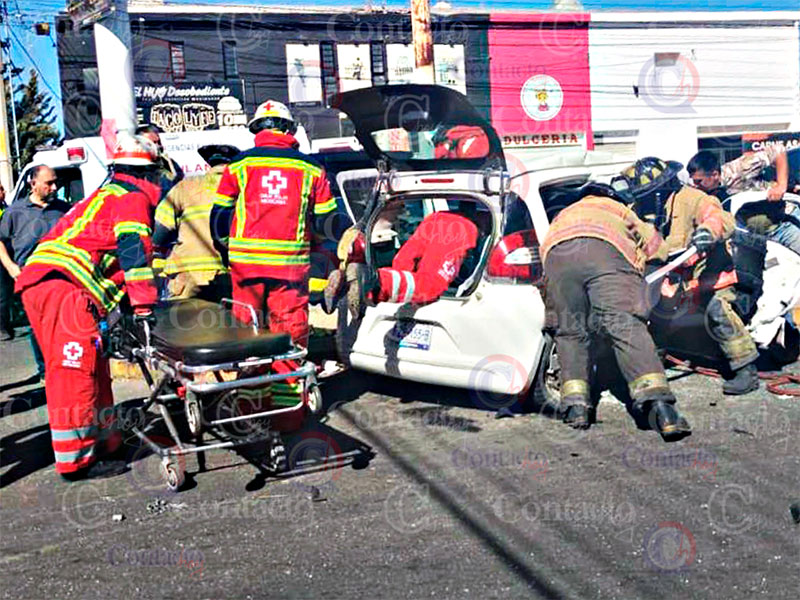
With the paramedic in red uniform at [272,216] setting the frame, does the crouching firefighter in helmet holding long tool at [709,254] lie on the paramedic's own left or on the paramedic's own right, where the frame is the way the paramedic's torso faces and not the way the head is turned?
on the paramedic's own right

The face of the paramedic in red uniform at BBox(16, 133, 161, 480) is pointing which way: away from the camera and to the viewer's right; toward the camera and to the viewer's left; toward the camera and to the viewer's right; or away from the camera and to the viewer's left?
away from the camera and to the viewer's right

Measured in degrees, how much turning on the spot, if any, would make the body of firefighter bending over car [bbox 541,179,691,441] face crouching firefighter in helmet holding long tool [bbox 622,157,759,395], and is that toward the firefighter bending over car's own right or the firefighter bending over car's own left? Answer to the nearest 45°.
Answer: approximately 45° to the firefighter bending over car's own right

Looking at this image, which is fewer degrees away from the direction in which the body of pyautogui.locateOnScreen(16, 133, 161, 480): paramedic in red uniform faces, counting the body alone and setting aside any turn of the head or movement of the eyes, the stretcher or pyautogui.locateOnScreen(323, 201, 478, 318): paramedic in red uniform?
the paramedic in red uniform

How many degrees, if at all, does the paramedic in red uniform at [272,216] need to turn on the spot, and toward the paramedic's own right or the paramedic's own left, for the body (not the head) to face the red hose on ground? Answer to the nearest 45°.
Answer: approximately 90° to the paramedic's own right

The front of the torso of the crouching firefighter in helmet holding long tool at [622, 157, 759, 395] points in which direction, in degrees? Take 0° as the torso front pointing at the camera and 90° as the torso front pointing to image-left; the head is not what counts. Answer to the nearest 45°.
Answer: approximately 90°

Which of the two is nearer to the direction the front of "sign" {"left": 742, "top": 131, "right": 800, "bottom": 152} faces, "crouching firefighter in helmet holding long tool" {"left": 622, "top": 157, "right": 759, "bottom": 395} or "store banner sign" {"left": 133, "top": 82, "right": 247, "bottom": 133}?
the crouching firefighter in helmet holding long tool

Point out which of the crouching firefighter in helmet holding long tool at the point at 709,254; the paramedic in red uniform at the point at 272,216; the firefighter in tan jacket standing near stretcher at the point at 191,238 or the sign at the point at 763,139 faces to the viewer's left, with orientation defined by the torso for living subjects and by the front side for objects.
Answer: the crouching firefighter in helmet holding long tool at the point at 709,254

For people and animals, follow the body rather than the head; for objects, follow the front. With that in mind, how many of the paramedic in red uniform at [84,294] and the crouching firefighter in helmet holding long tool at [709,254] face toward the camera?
0

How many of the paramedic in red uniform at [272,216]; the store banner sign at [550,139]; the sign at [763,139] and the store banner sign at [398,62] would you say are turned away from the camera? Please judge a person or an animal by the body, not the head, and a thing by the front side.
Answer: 1

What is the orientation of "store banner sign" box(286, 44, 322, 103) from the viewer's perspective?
toward the camera

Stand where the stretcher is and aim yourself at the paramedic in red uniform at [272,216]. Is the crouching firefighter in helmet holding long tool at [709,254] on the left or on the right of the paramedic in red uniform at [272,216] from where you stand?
right

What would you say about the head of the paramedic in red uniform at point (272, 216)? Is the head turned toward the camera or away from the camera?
away from the camera
